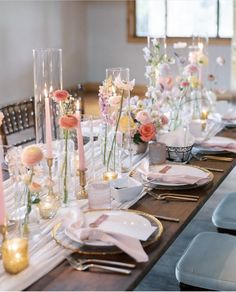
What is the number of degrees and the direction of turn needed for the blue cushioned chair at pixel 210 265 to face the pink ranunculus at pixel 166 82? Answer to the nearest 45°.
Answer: approximately 90° to its right

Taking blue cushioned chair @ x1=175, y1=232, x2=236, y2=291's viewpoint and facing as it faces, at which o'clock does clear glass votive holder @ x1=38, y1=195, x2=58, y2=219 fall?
The clear glass votive holder is roughly at 11 o'clock from the blue cushioned chair.

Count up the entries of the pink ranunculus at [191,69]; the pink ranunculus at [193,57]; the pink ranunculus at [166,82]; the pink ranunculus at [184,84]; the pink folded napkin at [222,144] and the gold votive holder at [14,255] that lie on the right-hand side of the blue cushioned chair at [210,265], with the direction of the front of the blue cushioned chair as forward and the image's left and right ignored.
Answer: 5

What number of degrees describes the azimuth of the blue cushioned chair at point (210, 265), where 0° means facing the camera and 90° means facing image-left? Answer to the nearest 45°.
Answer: approximately 90°

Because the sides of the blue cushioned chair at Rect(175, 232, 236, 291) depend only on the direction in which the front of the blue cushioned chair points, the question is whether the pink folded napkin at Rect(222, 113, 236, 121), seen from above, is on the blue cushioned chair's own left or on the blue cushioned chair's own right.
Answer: on the blue cushioned chair's own right

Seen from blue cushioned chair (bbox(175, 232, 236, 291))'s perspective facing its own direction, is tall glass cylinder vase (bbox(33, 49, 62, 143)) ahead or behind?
ahead

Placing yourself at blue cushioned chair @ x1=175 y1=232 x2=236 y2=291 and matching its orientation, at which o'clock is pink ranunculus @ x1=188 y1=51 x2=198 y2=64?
The pink ranunculus is roughly at 3 o'clock from the blue cushioned chair.

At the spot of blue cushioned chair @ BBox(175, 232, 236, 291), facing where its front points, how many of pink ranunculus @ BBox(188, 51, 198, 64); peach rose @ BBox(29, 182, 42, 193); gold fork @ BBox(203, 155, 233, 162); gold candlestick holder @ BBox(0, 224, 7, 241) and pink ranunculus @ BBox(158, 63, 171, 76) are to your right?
3

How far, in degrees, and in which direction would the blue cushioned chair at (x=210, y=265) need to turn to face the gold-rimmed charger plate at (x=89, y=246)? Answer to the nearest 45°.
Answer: approximately 45° to its left
